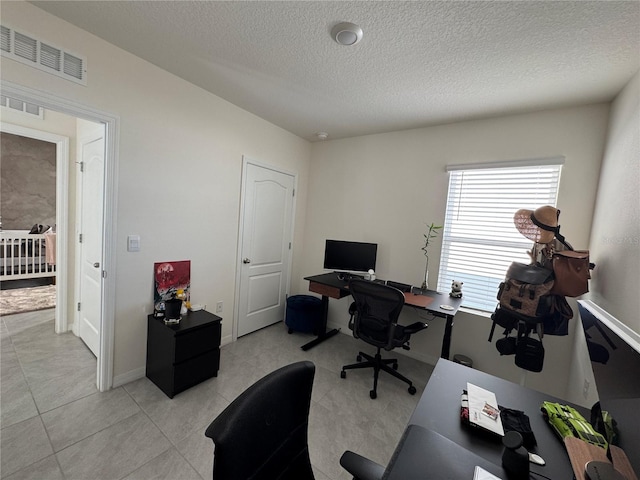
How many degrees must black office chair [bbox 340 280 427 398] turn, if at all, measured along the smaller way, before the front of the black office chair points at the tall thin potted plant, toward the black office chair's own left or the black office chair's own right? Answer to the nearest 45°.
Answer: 0° — it already faces it

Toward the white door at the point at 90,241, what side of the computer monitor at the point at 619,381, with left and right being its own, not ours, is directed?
front

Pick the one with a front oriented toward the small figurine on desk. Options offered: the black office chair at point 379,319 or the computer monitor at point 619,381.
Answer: the black office chair

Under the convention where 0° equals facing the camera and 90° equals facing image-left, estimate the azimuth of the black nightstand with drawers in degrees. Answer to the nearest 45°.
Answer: approximately 315°

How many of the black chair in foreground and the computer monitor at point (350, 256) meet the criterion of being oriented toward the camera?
1

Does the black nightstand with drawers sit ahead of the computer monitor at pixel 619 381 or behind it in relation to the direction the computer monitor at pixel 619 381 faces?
ahead

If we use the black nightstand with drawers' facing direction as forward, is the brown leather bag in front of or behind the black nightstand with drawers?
in front

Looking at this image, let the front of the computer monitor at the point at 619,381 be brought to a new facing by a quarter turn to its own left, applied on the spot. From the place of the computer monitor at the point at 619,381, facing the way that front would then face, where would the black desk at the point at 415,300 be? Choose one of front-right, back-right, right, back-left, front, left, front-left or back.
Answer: back
